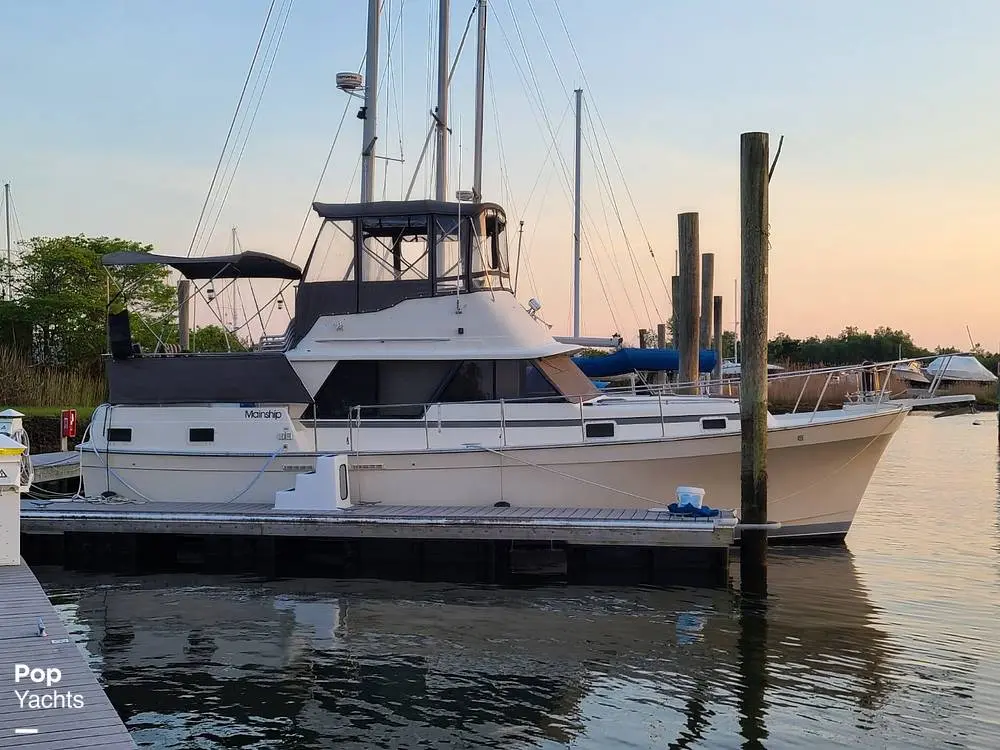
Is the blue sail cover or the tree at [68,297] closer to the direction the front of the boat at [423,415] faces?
the blue sail cover

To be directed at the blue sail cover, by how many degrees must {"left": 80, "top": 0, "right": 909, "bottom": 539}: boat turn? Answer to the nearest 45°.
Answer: approximately 45° to its left

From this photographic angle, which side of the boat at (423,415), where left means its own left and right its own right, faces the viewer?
right

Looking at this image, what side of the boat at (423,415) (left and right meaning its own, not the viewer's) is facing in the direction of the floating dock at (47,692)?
right

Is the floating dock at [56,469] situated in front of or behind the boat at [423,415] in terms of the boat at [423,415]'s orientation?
behind

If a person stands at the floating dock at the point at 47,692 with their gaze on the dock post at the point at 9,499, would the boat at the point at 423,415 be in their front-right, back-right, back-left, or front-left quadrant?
front-right

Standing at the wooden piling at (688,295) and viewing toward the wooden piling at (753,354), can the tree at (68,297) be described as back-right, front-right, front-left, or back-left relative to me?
back-right

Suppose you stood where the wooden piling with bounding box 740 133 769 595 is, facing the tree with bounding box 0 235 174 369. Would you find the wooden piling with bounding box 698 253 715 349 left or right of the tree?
right

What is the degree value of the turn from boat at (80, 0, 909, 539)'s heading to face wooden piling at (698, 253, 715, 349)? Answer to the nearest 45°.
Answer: approximately 45° to its left

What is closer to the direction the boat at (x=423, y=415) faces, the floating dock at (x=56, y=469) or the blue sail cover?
the blue sail cover
